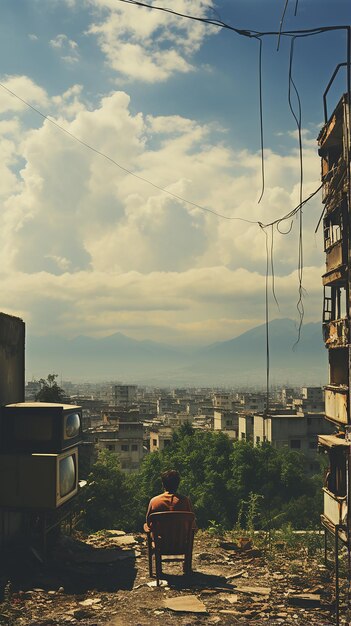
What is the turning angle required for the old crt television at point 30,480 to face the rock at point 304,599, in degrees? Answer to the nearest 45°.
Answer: approximately 45° to its right

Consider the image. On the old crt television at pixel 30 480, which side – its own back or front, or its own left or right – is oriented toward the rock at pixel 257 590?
front

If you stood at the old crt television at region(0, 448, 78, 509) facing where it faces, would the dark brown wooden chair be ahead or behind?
ahead

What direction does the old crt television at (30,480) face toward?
to the viewer's right

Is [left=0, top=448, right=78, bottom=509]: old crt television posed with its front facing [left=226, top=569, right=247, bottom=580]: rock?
yes

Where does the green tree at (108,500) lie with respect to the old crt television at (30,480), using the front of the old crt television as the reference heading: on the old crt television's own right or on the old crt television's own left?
on the old crt television's own left

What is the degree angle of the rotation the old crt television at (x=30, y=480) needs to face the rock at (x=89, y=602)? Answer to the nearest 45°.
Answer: approximately 45° to its right

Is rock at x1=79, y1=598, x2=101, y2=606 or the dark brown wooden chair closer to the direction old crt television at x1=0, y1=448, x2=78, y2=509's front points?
the dark brown wooden chair
